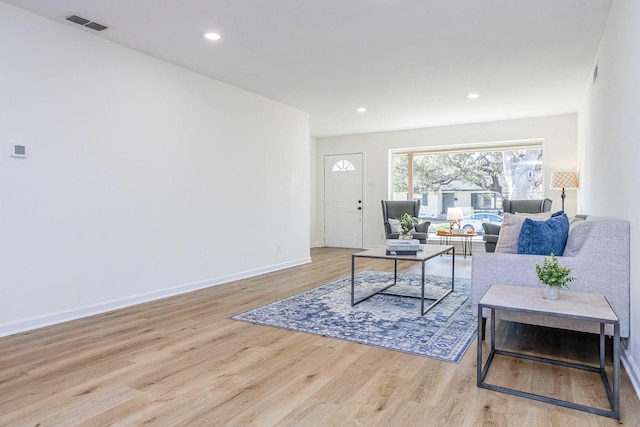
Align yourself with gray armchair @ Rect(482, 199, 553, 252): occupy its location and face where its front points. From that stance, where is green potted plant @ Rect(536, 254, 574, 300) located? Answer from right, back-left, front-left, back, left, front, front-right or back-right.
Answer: front-left

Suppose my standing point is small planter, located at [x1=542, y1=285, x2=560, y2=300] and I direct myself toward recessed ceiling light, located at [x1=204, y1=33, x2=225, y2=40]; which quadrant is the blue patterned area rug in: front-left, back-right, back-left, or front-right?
front-right

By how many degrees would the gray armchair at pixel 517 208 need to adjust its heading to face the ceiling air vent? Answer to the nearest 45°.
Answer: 0° — it already faces it

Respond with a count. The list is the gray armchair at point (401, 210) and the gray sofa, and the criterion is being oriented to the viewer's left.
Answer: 1

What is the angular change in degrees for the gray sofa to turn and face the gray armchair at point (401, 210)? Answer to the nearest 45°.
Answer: approximately 45° to its right

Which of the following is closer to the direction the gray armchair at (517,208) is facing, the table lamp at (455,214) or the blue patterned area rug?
the blue patterned area rug

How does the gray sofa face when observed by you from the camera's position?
facing to the left of the viewer

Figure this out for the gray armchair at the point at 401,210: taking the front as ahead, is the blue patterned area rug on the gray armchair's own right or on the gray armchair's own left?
on the gray armchair's own right

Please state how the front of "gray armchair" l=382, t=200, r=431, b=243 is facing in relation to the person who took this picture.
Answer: facing the viewer and to the right of the viewer

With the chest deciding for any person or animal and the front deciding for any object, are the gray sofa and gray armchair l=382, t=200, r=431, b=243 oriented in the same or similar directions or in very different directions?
very different directions

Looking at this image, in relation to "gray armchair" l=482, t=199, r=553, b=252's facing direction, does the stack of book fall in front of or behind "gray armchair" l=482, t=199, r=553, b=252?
in front

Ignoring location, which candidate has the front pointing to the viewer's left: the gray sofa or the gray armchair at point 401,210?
the gray sofa

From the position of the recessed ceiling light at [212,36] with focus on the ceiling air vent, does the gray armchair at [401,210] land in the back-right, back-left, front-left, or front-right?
back-right
